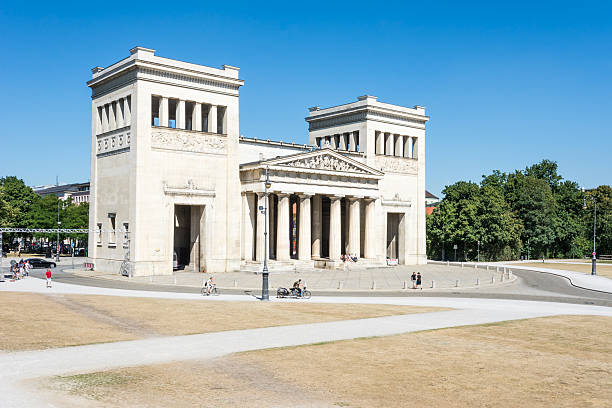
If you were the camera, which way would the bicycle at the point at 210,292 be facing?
facing to the right of the viewer
